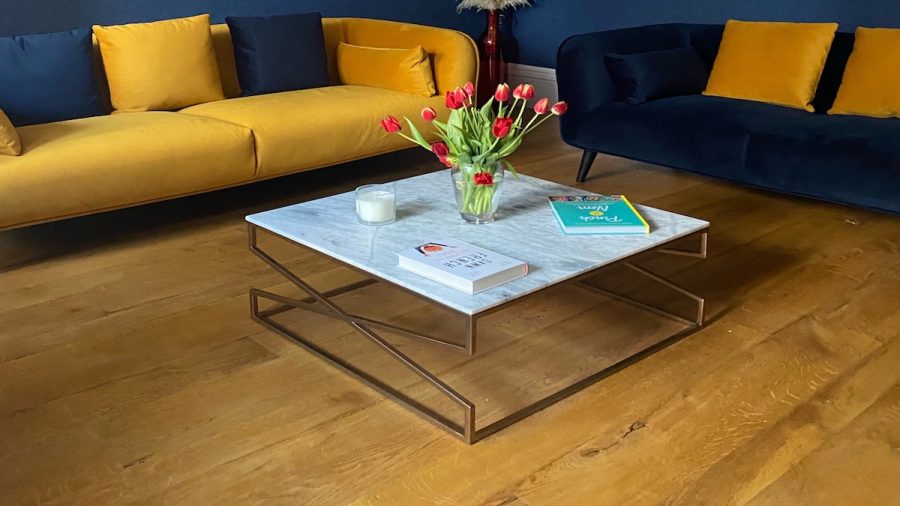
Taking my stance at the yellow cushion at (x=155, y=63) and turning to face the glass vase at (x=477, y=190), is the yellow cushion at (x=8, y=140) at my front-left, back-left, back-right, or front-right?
front-right

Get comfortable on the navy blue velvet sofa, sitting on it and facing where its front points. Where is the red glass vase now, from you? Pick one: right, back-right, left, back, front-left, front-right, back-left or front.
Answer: right

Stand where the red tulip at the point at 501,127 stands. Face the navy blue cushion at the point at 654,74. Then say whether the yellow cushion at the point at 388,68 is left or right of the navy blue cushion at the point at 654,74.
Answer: left

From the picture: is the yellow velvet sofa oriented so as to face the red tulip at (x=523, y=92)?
yes

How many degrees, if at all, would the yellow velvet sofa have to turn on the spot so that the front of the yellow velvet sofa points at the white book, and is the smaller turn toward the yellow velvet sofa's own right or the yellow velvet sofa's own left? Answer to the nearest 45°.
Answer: approximately 45° to the yellow velvet sofa's own right

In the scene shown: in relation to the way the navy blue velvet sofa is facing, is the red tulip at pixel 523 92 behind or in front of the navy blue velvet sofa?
in front

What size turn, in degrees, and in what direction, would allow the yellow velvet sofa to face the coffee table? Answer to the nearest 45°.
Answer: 0° — it already faces it

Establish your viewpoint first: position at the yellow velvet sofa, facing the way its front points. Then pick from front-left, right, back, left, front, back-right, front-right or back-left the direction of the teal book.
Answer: front

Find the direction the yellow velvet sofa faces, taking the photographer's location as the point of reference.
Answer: facing the viewer and to the right of the viewer

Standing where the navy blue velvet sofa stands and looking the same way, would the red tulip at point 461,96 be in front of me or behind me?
in front

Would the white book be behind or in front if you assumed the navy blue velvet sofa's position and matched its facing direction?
in front

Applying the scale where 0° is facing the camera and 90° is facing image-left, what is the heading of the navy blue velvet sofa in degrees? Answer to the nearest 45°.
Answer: approximately 45°

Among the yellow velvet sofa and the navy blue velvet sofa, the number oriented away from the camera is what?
0
